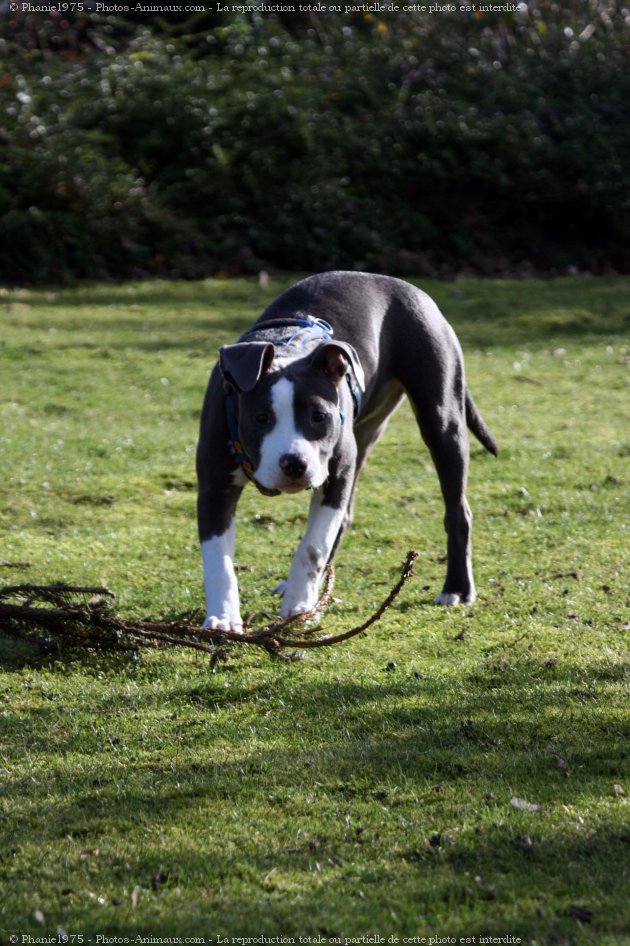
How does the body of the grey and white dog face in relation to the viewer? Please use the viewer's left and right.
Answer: facing the viewer and to the left of the viewer

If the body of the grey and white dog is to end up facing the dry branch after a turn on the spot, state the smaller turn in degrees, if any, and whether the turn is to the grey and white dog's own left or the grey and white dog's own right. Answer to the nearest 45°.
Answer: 0° — it already faces it
